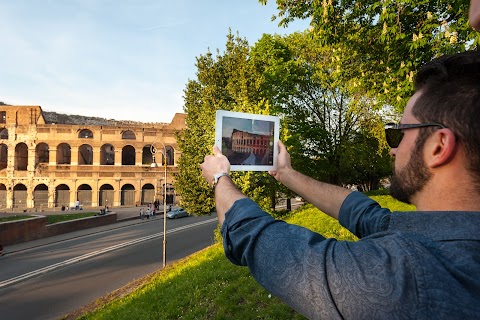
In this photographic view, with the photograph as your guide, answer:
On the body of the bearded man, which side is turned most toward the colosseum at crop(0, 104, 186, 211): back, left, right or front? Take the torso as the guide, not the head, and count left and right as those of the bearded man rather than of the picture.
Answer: front

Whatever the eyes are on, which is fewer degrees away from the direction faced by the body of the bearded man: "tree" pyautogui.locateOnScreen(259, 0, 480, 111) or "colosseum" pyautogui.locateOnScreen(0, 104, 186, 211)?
the colosseum

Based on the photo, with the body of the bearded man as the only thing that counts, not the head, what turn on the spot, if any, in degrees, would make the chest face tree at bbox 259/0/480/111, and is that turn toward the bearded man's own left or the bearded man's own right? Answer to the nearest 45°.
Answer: approximately 45° to the bearded man's own right

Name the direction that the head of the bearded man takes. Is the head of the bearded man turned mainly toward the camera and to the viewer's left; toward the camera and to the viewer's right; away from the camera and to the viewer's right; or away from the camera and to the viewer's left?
away from the camera and to the viewer's left

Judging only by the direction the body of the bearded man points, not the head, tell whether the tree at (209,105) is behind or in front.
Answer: in front

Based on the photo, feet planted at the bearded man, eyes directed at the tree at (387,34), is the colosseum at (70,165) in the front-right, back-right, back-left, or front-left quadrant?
front-left

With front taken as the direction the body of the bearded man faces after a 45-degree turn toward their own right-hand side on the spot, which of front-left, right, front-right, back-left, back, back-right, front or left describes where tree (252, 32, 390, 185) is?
front

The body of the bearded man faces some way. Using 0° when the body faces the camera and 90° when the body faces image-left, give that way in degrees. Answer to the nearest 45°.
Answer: approximately 135°
